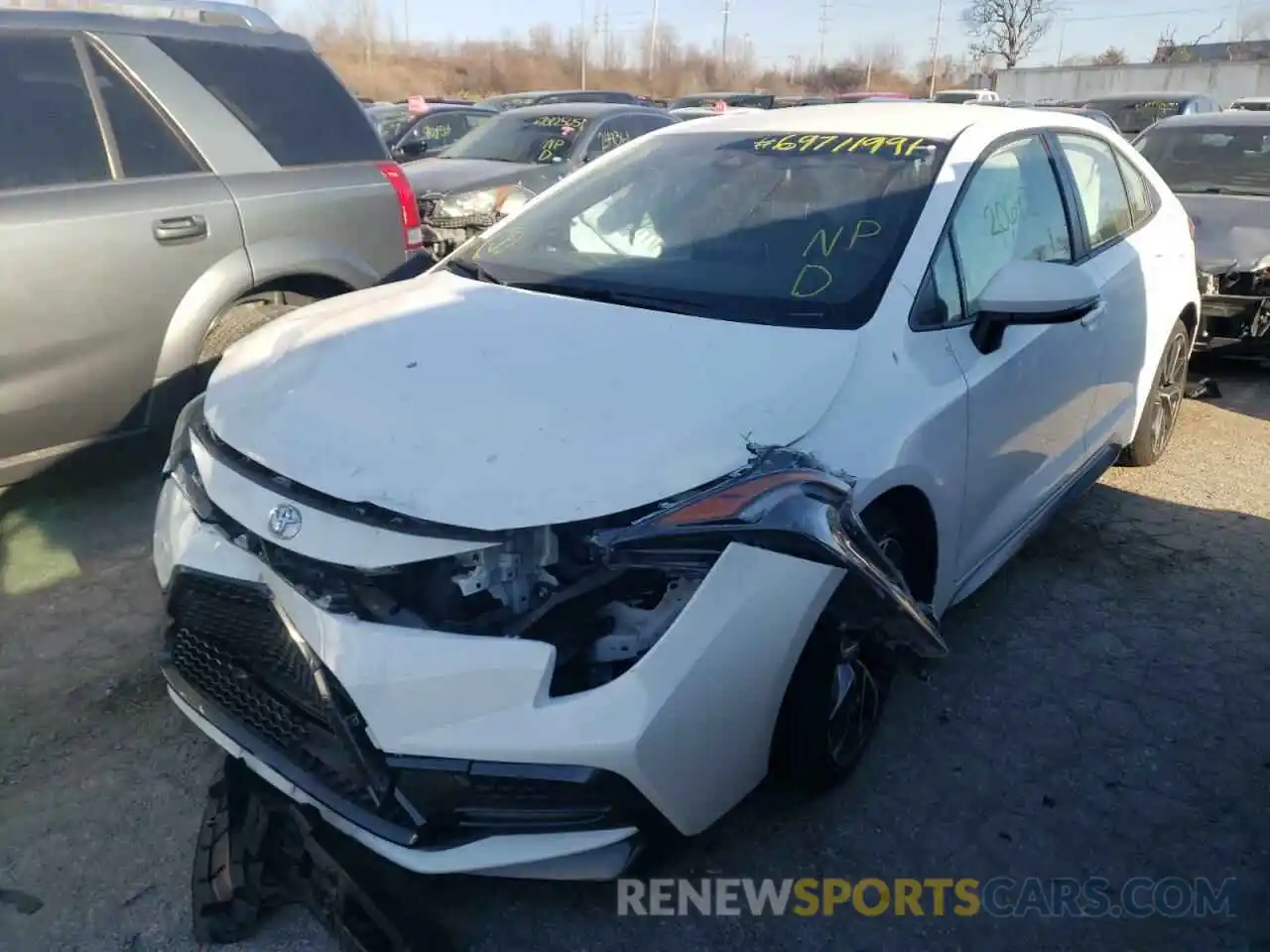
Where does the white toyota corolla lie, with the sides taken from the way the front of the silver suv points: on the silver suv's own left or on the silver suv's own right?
on the silver suv's own left

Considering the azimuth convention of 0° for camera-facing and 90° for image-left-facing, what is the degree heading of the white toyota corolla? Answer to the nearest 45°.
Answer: approximately 45°

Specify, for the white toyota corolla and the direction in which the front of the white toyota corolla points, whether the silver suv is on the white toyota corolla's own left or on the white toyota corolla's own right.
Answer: on the white toyota corolla's own right

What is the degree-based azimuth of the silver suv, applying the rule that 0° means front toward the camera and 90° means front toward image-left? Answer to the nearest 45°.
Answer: approximately 45°
